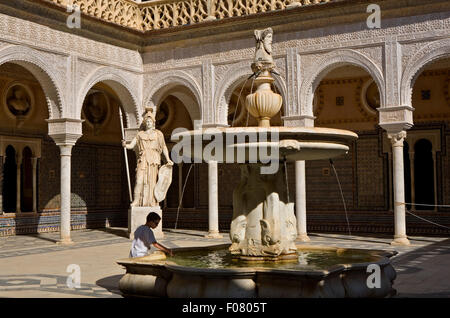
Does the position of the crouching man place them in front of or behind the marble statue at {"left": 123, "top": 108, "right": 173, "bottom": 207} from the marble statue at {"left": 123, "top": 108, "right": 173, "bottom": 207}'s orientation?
in front

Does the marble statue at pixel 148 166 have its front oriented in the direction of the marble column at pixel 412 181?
no

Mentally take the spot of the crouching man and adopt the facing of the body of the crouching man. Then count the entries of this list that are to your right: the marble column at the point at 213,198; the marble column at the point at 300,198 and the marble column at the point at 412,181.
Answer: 0

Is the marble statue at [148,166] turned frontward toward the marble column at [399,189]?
no

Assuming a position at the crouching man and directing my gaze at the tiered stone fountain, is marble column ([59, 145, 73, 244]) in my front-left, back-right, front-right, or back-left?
back-left

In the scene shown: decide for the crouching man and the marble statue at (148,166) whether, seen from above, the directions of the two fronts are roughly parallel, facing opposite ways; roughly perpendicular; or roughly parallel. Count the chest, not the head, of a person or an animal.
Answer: roughly perpendicular

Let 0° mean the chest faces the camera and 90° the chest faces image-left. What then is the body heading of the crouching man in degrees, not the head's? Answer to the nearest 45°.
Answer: approximately 270°

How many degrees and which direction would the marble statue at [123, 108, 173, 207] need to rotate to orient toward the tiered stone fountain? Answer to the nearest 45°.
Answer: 0° — it already faces it

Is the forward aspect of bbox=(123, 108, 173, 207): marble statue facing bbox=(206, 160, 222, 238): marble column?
no

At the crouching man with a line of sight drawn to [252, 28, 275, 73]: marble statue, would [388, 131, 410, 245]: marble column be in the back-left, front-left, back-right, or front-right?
front-left

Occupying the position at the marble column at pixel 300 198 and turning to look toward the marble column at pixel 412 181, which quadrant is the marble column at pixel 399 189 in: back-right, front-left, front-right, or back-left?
front-right

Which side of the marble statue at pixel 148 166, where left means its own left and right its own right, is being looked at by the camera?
front

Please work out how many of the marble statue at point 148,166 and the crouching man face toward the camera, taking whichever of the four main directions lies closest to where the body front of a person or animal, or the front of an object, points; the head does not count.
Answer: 1
